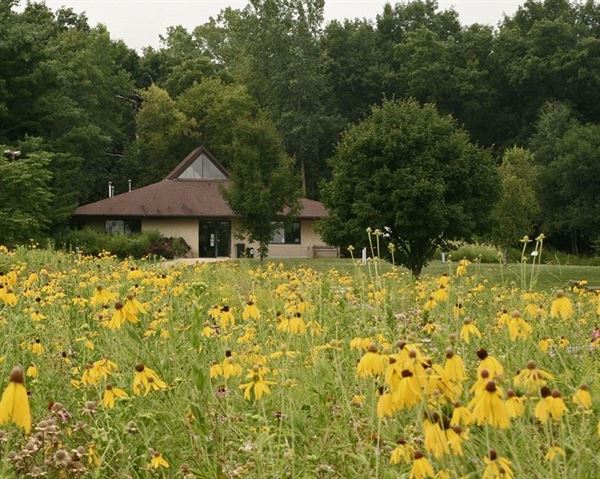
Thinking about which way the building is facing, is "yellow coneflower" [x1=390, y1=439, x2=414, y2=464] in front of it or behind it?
in front

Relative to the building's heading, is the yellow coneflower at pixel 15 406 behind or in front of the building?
in front

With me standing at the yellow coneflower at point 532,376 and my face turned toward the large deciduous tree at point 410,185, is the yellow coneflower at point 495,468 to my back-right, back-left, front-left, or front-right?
back-left

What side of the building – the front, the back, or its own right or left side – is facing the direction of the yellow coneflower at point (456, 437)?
front

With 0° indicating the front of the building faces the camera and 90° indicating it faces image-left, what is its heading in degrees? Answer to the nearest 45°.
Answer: approximately 0°

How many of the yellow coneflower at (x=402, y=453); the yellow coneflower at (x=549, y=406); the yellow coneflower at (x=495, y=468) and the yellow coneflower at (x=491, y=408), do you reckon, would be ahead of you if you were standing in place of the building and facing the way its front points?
4

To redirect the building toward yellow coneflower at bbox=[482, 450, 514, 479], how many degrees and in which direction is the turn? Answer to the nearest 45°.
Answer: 0° — it already faces it

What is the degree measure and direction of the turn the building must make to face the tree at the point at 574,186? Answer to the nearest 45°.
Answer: approximately 90° to its left

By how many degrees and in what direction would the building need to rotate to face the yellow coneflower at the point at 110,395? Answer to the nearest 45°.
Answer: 0° — it already faces it

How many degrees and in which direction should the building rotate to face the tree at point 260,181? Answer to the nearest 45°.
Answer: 0° — it already faces it

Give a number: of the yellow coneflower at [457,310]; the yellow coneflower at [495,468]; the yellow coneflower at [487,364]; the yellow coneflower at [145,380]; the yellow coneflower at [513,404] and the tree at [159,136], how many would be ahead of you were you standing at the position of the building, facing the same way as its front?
5

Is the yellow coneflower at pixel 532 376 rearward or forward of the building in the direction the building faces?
forward

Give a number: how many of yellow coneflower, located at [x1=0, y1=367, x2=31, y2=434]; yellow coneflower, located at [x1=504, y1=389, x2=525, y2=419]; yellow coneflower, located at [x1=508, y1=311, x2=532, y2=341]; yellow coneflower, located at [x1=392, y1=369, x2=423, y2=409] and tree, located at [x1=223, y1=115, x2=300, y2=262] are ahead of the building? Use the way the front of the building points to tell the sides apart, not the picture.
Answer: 5
